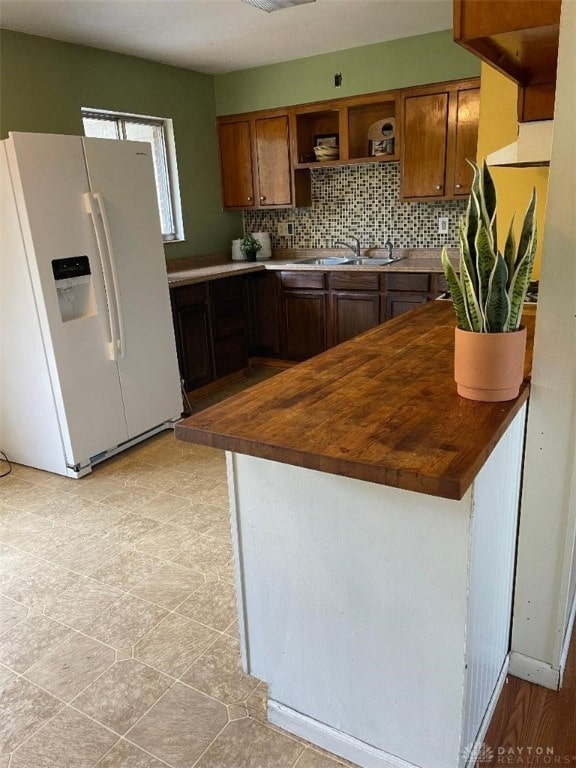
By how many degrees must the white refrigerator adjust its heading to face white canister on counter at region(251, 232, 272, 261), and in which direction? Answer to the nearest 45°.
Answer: approximately 90° to its left

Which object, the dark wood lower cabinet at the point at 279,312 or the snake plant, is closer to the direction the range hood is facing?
the dark wood lower cabinet

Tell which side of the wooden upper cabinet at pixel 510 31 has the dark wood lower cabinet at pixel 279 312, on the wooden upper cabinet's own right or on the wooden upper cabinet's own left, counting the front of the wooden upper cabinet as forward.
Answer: on the wooden upper cabinet's own right

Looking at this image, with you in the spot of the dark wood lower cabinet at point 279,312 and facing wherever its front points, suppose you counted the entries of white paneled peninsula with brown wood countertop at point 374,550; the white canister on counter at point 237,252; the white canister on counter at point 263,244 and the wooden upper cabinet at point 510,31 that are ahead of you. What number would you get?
2

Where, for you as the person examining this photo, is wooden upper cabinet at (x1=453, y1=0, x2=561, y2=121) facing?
facing to the left of the viewer

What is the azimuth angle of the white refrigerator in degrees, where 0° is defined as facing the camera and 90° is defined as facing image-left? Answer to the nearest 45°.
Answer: approximately 315°

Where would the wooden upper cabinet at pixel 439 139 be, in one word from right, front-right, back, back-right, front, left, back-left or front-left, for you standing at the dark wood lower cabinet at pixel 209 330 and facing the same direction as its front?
front-left

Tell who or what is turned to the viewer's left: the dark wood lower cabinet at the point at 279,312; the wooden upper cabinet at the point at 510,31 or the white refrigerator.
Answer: the wooden upper cabinet

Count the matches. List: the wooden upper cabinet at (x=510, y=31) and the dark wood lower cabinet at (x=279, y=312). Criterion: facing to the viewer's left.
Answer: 1

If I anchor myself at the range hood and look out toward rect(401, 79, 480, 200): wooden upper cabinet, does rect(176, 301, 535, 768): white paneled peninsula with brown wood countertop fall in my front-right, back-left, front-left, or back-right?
back-left
